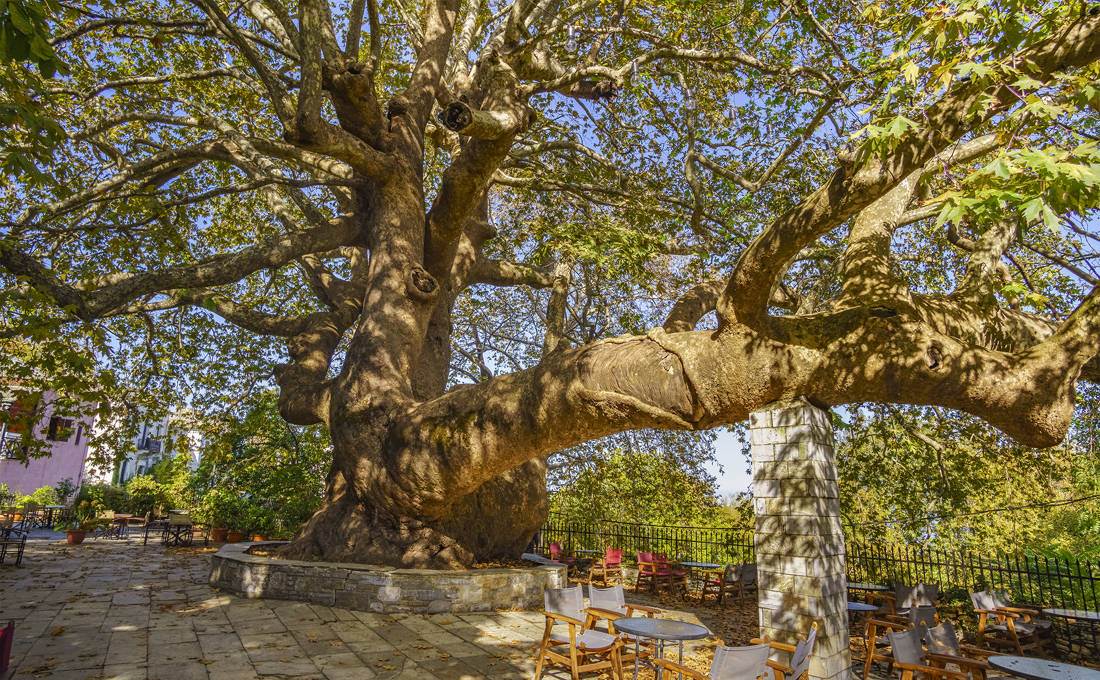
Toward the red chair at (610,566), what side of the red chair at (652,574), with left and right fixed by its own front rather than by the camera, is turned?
back

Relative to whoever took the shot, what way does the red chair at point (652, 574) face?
facing the viewer and to the right of the viewer

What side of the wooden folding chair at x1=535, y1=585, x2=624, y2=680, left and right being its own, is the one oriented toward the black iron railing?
left

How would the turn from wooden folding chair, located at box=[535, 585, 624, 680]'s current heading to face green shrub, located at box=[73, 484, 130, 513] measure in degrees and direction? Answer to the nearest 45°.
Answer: approximately 180°

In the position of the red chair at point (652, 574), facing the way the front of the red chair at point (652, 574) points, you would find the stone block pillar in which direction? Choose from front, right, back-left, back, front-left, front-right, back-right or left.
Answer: front-right

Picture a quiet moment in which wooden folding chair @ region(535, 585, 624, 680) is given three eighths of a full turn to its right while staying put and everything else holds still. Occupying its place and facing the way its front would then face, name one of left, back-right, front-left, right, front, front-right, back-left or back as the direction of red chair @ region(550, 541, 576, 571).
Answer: right

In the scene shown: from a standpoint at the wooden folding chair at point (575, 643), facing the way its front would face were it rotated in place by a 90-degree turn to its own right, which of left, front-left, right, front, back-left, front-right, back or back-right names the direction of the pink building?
right

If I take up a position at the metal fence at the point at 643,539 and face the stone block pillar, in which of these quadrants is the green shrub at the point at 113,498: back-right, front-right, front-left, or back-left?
back-right

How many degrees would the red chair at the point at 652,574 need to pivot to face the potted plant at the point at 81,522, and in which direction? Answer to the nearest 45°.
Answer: approximately 135° to its right

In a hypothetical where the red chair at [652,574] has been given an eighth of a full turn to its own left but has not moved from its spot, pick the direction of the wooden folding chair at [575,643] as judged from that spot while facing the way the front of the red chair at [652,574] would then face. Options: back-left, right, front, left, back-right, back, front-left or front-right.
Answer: right

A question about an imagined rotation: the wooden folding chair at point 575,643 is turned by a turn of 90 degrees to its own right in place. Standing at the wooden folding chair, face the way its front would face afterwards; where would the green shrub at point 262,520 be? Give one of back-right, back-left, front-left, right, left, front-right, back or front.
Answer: right

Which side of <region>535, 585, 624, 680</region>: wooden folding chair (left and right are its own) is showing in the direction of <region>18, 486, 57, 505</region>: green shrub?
back

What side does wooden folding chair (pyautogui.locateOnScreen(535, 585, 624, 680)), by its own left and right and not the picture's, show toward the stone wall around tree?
back

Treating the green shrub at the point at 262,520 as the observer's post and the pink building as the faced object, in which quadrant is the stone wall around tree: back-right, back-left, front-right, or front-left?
back-left

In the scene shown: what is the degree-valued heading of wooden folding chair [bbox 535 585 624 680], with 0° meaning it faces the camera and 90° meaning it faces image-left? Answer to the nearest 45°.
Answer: approximately 315°
